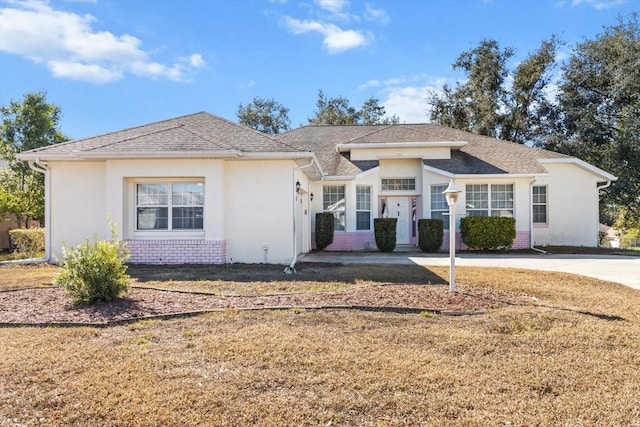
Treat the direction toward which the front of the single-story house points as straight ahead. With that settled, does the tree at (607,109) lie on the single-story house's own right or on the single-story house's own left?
on the single-story house's own left

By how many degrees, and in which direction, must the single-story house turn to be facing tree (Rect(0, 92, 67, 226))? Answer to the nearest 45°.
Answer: approximately 135° to its right

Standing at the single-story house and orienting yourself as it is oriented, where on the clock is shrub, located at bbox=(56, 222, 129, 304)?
The shrub is roughly at 12 o'clock from the single-story house.

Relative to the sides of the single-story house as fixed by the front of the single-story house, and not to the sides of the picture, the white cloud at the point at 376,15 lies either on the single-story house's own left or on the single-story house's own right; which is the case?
on the single-story house's own left

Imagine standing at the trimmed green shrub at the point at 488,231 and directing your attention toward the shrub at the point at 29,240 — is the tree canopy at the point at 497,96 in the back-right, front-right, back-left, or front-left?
back-right

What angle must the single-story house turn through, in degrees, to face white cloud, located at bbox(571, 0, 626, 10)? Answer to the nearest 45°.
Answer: approximately 135° to its left

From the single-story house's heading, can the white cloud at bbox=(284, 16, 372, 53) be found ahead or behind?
behind

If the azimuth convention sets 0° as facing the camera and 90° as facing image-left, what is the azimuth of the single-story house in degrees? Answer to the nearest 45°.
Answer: approximately 0°
